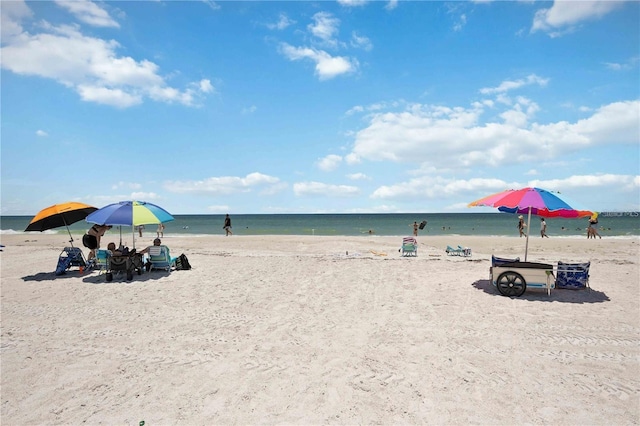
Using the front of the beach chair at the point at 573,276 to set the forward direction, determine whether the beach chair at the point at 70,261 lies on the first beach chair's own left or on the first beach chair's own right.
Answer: on the first beach chair's own left

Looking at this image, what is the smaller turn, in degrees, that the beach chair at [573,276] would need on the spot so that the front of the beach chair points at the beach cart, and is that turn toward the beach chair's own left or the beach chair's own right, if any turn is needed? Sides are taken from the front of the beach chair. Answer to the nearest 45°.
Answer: approximately 135° to the beach chair's own left

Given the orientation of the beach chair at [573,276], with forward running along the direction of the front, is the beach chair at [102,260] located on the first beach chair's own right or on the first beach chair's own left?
on the first beach chair's own left

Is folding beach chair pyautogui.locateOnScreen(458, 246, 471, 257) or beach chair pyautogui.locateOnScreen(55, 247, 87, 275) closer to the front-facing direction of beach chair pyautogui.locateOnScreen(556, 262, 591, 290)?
the folding beach chair

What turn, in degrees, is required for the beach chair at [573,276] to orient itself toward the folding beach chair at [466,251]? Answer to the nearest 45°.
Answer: approximately 45° to its left

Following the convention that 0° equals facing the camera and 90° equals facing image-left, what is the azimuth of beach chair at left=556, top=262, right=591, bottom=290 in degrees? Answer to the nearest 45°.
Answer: approximately 180°

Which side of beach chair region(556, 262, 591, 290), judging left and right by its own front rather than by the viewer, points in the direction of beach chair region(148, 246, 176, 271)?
left

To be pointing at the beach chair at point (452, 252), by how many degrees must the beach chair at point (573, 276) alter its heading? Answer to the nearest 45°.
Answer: approximately 45° to its left

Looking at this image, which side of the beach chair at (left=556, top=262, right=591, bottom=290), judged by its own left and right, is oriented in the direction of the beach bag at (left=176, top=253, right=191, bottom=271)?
left
